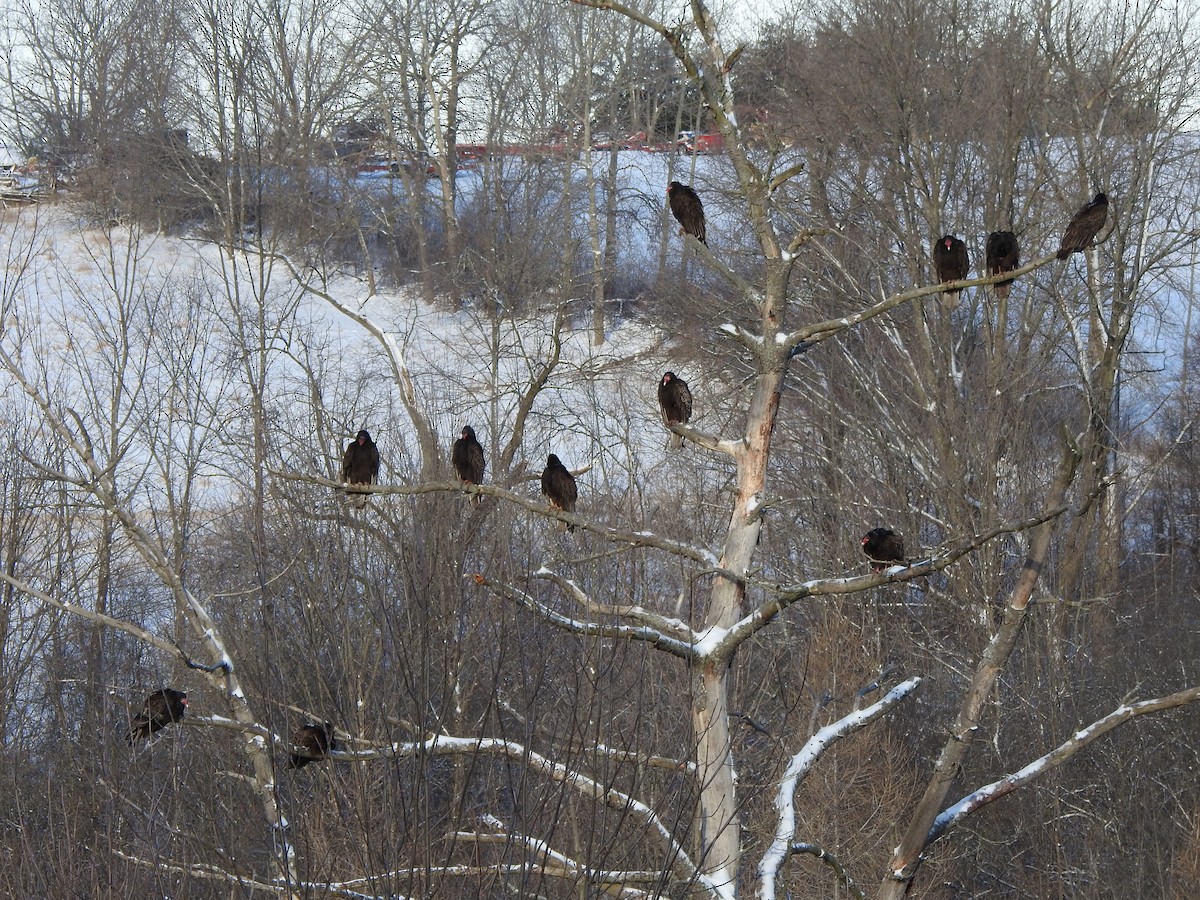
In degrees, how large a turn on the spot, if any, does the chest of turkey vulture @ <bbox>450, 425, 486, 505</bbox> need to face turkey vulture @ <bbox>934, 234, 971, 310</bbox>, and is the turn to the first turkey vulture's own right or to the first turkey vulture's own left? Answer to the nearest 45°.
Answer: approximately 135° to the first turkey vulture's own left

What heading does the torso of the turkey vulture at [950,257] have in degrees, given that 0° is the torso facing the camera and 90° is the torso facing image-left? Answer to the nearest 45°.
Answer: approximately 0°

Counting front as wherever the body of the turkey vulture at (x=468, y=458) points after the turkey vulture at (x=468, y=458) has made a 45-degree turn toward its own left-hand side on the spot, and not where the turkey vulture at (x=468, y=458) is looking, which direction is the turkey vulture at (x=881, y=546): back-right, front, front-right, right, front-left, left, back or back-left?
front-left

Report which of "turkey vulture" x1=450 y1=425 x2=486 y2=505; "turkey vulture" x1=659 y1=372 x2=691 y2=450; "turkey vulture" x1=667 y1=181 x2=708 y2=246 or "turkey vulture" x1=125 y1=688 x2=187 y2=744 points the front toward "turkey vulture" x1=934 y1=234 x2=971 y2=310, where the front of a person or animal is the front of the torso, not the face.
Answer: "turkey vulture" x1=125 y1=688 x2=187 y2=744

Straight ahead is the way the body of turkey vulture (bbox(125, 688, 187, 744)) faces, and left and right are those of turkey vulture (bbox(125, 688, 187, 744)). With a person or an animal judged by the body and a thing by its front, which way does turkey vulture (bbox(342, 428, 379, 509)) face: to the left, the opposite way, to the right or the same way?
to the right

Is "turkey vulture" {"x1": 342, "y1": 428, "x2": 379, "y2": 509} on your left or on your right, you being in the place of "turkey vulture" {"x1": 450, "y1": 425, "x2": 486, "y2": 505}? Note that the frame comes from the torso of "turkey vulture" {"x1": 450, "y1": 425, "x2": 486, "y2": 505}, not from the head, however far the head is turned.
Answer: on your right

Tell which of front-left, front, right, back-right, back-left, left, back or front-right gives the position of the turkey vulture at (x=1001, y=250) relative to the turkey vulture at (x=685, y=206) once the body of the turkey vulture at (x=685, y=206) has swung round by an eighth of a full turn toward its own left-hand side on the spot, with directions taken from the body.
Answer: back

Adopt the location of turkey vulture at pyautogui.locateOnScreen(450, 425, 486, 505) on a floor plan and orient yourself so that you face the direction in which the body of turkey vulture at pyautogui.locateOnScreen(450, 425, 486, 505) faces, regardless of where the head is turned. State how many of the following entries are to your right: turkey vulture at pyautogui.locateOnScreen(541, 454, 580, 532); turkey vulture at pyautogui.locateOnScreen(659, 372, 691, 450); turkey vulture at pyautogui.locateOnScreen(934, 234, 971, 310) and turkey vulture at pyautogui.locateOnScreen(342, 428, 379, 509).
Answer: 1

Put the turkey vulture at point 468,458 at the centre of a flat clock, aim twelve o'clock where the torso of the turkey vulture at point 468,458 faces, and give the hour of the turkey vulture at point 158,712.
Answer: the turkey vulture at point 158,712 is roughly at 1 o'clock from the turkey vulture at point 468,458.

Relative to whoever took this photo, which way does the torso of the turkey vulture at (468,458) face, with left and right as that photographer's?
facing the viewer and to the left of the viewer

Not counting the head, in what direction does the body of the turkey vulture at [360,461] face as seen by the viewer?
toward the camera

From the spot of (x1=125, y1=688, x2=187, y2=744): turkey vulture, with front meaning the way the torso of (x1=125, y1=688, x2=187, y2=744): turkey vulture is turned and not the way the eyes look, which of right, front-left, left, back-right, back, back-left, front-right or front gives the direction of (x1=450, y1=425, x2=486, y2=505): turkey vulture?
front

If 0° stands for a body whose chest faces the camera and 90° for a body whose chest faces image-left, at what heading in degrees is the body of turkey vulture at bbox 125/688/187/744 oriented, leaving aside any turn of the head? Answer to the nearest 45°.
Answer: approximately 270°
